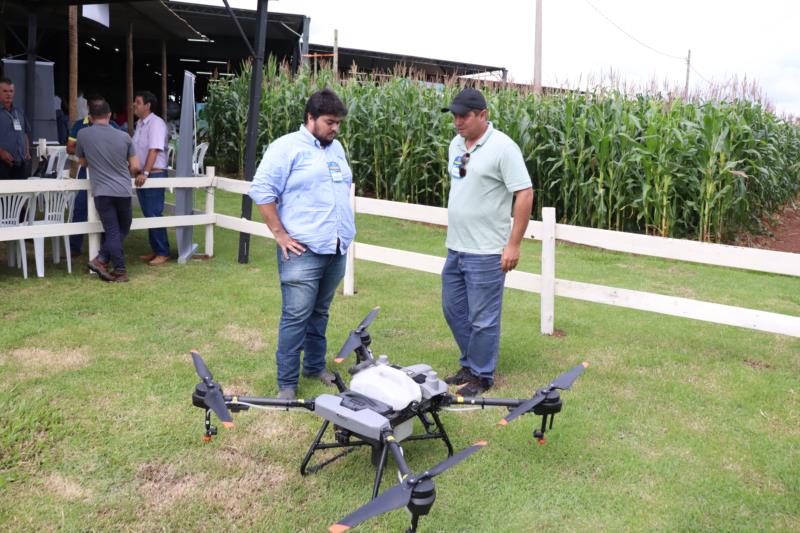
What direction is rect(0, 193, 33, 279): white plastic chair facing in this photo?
away from the camera

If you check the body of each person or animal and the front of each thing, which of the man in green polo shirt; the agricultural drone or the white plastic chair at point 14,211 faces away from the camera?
the white plastic chair

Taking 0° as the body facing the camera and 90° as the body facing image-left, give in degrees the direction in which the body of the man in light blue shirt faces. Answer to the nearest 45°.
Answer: approximately 315°

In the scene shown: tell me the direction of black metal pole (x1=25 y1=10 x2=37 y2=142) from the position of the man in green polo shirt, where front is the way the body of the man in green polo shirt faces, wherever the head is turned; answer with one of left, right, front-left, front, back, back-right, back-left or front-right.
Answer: right

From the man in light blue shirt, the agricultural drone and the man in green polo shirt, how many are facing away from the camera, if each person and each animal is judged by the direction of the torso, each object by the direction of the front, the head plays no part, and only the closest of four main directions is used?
0

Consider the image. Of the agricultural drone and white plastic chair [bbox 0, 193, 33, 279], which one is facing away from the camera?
the white plastic chair

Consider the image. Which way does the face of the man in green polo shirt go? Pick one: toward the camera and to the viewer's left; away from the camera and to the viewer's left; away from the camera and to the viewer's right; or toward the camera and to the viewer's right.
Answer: toward the camera and to the viewer's left

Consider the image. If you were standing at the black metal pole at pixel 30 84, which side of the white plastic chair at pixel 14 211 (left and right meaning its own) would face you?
front

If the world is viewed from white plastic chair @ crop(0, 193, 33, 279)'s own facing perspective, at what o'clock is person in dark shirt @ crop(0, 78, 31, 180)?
The person in dark shirt is roughly at 12 o'clock from the white plastic chair.

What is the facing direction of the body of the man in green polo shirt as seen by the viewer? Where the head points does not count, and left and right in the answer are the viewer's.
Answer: facing the viewer and to the left of the viewer
